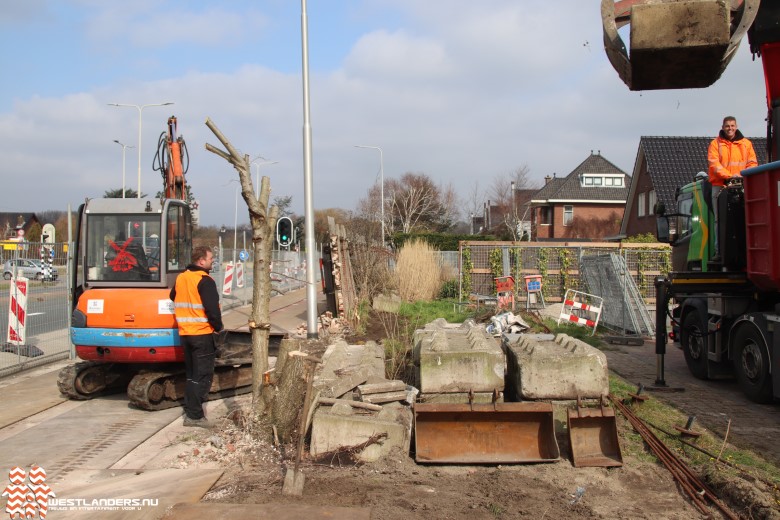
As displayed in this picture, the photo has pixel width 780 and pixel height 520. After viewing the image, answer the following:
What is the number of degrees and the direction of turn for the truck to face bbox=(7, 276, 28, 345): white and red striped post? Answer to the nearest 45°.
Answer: approximately 45° to its left

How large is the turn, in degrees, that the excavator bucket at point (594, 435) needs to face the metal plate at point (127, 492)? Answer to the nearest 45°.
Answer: approximately 45° to its right

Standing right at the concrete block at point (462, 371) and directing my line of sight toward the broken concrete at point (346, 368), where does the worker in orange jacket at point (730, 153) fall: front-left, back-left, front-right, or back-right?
back-right

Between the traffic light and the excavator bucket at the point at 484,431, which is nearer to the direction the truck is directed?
the traffic light

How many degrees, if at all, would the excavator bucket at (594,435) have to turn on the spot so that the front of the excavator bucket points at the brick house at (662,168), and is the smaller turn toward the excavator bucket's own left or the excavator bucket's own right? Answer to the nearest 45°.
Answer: approximately 180°

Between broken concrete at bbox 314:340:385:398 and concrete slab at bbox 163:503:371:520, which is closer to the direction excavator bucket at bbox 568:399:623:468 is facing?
the concrete slab
